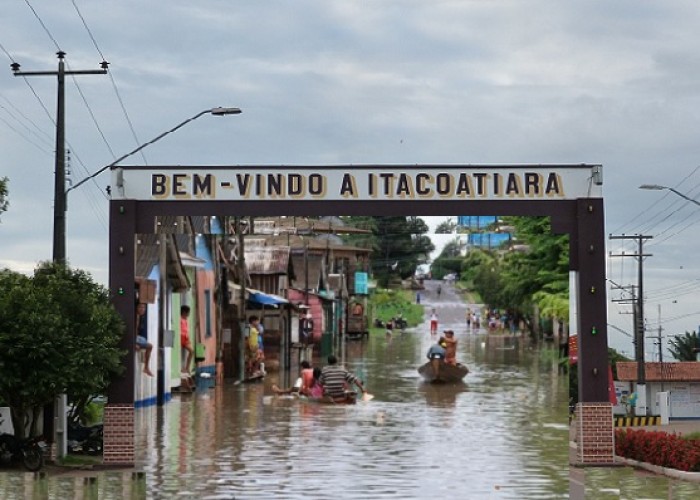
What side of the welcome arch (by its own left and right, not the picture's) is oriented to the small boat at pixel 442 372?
back

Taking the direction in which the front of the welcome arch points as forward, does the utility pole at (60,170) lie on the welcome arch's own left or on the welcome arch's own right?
on the welcome arch's own right

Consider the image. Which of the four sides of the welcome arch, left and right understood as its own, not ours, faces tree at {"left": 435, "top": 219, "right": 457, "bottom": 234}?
back

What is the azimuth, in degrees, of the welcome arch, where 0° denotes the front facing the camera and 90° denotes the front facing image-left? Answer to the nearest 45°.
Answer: approximately 0°

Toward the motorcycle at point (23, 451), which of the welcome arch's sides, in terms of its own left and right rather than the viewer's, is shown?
right

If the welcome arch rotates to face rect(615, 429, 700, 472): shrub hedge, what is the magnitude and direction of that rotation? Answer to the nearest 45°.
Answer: approximately 90° to its left

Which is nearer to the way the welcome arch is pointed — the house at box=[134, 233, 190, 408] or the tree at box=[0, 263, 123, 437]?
the tree

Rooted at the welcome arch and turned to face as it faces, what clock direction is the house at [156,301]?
The house is roughly at 5 o'clock from the welcome arch.

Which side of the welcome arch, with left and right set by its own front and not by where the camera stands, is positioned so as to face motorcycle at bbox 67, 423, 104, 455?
right

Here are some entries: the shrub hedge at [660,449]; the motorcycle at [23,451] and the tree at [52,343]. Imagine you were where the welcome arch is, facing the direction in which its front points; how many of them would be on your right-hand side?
2
